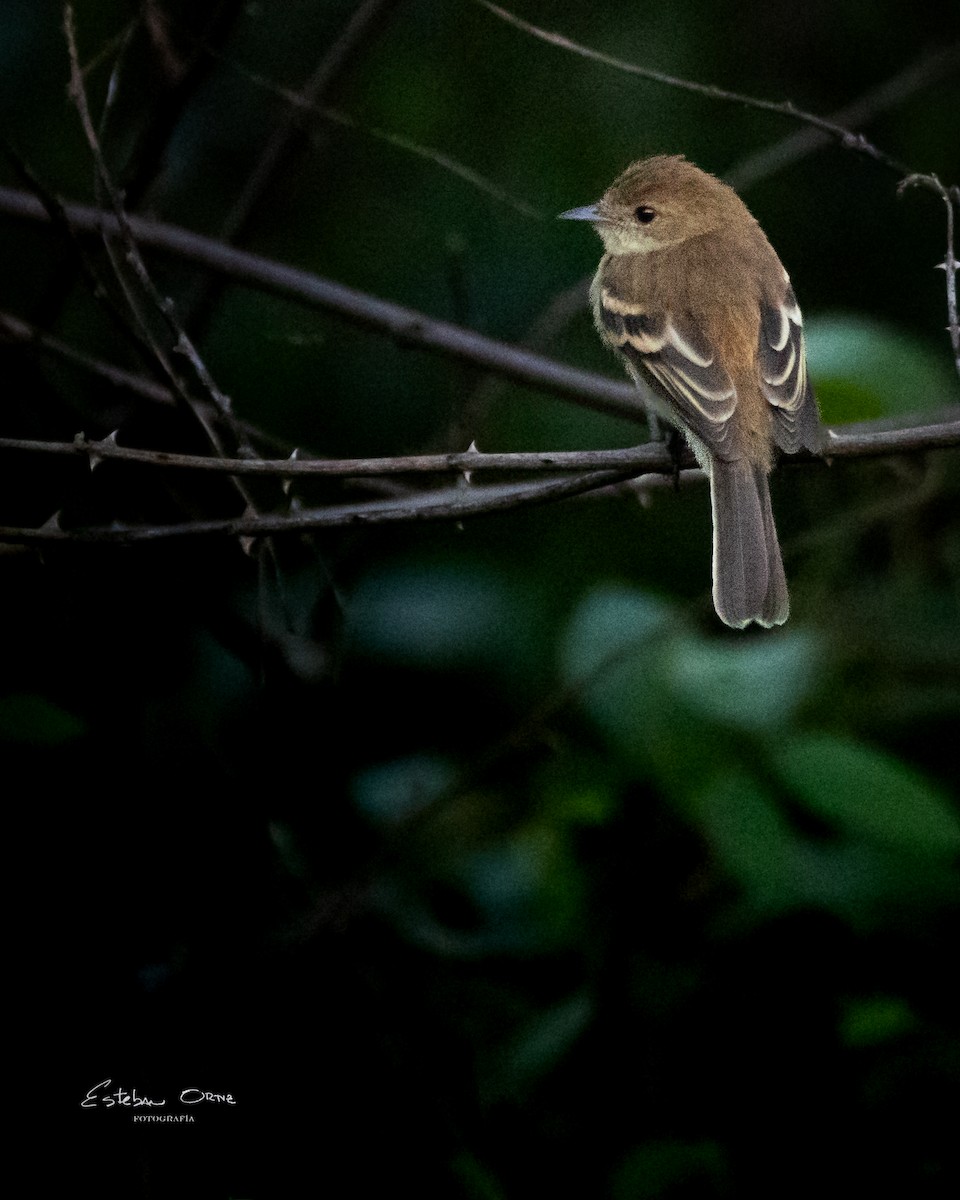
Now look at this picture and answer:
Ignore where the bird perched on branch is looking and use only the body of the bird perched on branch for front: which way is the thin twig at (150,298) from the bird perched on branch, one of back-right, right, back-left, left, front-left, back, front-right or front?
left

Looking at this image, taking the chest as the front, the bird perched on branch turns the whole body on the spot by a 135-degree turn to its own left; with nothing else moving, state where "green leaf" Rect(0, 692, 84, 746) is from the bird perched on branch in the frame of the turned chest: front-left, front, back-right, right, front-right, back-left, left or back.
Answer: front-right

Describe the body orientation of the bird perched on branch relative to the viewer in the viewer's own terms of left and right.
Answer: facing away from the viewer and to the left of the viewer
